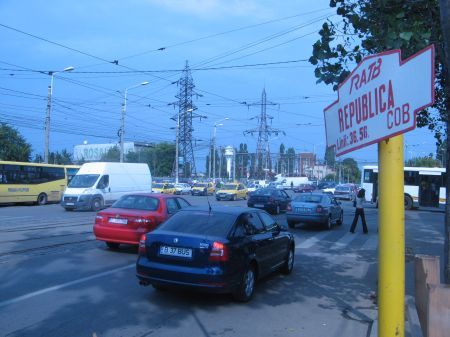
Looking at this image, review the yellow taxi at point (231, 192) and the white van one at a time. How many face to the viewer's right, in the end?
0

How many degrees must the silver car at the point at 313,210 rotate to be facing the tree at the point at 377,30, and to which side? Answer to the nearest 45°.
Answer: approximately 135° to its right

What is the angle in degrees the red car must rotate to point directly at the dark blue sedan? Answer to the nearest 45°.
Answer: approximately 135° to its right

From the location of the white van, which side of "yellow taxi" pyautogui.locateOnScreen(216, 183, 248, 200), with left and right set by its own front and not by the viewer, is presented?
front

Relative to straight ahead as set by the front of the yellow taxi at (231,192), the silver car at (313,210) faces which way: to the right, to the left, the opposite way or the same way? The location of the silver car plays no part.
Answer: the opposite way

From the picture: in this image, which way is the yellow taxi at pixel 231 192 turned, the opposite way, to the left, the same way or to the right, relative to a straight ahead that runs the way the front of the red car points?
the opposite way

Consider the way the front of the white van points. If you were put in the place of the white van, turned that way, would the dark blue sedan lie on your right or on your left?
on your left

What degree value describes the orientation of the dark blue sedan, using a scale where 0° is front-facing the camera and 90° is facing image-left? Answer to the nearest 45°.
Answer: approximately 225°

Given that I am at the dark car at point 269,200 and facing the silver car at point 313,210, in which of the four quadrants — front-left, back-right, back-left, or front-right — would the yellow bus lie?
back-right
